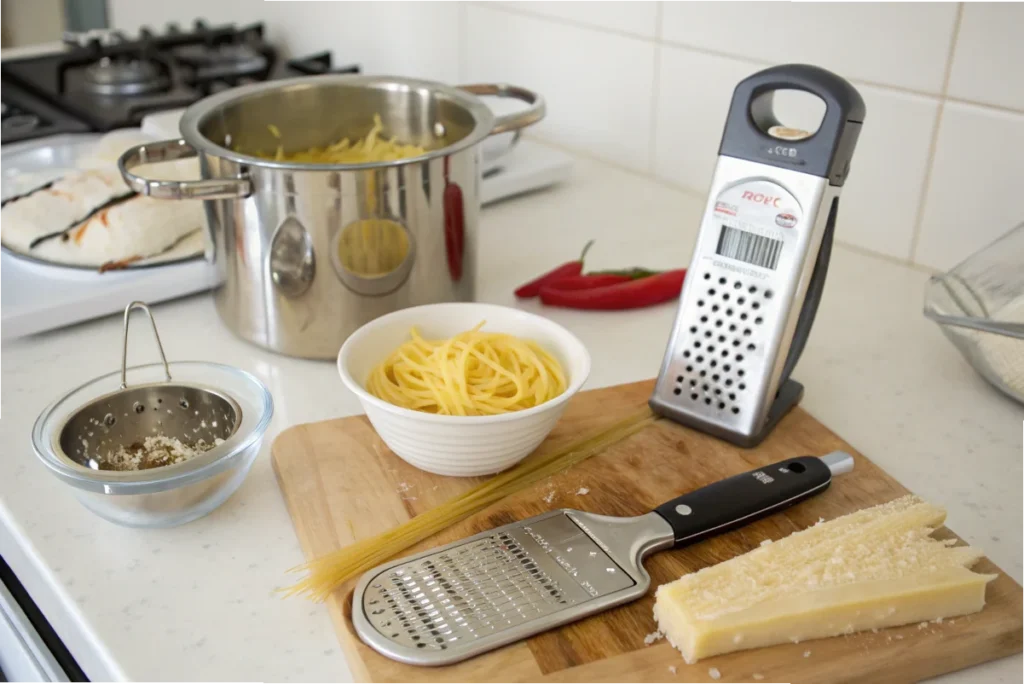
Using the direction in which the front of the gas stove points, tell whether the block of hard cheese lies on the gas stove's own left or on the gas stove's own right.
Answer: on the gas stove's own left

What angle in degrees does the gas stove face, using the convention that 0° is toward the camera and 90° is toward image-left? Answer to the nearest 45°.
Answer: approximately 45°

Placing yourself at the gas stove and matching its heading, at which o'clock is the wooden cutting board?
The wooden cutting board is roughly at 10 o'clock from the gas stove.

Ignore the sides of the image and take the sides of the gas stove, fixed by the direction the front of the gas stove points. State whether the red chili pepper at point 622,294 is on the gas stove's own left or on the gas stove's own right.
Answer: on the gas stove's own left

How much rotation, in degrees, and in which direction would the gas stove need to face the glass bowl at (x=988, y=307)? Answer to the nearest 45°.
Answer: approximately 90° to its left

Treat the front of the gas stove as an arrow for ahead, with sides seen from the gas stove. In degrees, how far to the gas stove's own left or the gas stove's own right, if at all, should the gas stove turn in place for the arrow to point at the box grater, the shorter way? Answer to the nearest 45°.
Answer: approximately 45° to the gas stove's own left

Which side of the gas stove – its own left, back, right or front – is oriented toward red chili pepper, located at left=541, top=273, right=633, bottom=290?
left

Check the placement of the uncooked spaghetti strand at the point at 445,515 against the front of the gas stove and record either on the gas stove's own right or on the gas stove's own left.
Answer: on the gas stove's own left

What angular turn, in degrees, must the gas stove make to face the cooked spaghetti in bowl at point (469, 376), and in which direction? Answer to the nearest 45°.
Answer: approximately 45° to its left

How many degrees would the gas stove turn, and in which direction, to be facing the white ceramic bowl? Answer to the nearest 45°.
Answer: approximately 45° to its left

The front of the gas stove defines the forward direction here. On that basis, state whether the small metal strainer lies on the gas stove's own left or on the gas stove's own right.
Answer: on the gas stove's own left
